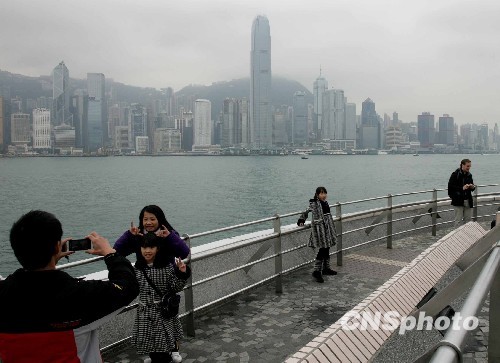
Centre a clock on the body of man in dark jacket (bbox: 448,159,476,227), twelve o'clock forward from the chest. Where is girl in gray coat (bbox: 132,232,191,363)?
The girl in gray coat is roughly at 2 o'clock from the man in dark jacket.

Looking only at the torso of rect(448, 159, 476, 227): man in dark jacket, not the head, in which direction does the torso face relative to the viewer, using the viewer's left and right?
facing the viewer and to the right of the viewer

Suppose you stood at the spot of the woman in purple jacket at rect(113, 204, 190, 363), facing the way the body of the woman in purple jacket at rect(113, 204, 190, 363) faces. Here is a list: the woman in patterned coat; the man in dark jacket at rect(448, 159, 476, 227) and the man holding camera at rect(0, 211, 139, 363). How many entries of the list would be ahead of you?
1

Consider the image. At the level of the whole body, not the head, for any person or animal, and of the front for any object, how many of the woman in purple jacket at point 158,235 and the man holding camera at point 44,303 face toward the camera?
1

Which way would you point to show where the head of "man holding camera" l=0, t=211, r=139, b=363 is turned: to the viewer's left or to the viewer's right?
to the viewer's right

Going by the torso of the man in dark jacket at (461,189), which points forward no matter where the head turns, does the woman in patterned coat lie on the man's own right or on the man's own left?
on the man's own right

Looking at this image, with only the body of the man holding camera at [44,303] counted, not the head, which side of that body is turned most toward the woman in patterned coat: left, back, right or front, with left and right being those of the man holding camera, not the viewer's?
front

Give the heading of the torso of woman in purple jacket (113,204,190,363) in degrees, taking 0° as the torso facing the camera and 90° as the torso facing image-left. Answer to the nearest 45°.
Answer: approximately 0°

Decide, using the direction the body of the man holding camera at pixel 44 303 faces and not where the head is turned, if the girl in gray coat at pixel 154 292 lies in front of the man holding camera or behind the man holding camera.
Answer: in front
